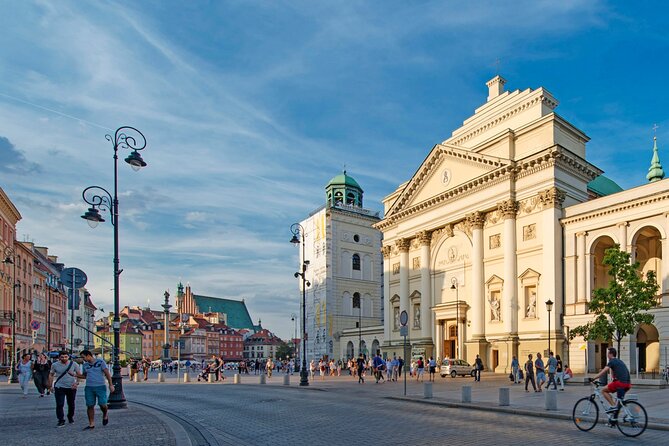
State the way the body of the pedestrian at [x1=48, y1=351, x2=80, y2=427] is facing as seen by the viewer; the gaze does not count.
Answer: toward the camera

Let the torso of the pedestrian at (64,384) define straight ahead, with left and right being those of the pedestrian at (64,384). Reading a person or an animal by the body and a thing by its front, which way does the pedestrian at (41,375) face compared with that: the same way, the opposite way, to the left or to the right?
the same way

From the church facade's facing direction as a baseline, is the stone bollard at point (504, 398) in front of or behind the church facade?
in front

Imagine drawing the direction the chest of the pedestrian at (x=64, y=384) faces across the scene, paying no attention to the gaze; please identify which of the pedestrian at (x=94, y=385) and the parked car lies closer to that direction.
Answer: the pedestrian

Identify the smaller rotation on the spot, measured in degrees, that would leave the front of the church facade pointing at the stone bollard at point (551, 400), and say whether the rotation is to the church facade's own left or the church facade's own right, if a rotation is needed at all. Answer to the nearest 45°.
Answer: approximately 45° to the church facade's own left

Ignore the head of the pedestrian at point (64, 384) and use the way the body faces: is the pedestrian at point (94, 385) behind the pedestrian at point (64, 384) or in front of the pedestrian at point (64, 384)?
in front

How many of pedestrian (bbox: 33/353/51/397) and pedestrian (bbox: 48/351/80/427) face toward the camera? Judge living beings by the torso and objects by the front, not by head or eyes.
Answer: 2

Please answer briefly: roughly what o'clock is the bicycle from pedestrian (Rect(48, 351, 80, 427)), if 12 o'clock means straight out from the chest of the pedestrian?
The bicycle is roughly at 10 o'clock from the pedestrian.

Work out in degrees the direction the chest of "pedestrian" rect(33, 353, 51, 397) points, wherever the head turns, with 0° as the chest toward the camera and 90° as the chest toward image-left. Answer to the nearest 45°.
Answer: approximately 0°

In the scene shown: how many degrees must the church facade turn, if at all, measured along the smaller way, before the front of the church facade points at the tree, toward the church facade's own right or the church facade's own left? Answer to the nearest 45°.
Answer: approximately 45° to the church facade's own left
